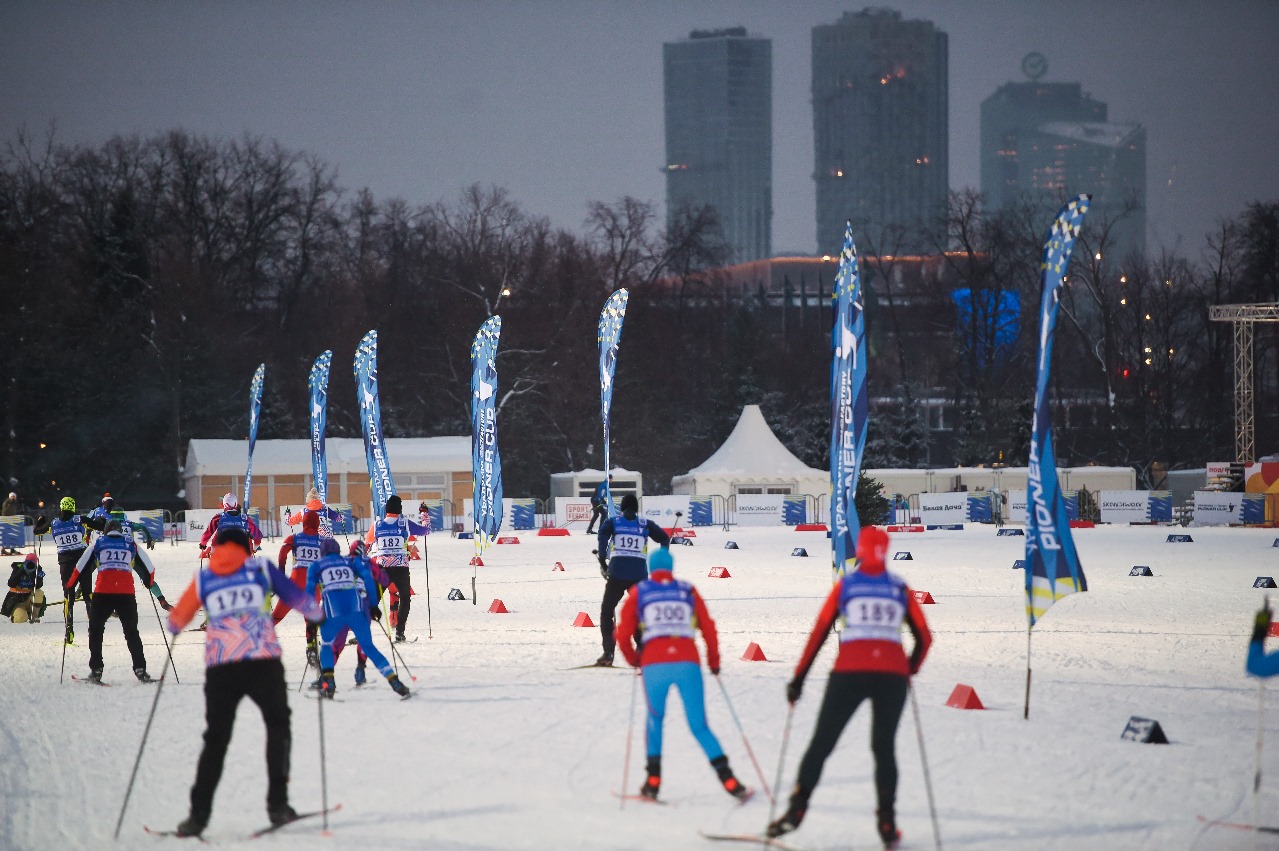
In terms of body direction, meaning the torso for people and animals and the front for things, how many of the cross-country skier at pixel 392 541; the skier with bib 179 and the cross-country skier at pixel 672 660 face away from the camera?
3

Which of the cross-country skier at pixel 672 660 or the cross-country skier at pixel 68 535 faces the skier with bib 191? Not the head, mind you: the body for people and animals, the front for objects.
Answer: the cross-country skier at pixel 672 660

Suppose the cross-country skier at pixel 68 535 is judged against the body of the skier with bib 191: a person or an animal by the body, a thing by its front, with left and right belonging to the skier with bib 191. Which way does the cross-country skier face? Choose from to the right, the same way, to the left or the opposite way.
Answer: the same way

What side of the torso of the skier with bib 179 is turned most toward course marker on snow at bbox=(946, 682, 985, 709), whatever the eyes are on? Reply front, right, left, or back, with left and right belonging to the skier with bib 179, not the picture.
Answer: right

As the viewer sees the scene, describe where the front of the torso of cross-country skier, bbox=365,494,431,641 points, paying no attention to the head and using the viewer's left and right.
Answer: facing away from the viewer

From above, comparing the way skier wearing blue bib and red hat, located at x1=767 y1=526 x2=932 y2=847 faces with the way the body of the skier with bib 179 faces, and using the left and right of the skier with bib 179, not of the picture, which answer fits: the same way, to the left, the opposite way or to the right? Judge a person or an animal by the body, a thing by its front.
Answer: the same way

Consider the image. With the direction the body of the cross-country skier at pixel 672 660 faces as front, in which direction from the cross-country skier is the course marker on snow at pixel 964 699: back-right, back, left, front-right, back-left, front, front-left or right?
front-right

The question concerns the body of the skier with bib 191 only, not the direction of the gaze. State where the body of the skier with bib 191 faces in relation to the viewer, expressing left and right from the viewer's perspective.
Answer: facing away from the viewer

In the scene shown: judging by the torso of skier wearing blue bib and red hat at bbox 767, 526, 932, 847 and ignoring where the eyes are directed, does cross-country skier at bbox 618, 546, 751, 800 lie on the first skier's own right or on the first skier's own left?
on the first skier's own left

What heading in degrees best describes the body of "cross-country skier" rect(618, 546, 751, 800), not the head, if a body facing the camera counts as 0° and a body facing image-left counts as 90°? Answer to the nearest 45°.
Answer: approximately 180°

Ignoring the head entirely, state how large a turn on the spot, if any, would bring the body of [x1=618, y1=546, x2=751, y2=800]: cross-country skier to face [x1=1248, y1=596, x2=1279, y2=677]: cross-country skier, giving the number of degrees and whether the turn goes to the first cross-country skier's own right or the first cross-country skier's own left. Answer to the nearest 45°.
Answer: approximately 90° to the first cross-country skier's own right

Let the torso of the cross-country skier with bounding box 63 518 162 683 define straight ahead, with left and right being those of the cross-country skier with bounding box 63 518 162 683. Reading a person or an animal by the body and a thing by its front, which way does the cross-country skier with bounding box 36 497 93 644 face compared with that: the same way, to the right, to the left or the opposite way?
the same way

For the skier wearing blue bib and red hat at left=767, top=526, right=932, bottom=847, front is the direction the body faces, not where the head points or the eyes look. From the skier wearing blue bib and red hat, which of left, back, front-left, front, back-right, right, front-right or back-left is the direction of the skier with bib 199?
front-left

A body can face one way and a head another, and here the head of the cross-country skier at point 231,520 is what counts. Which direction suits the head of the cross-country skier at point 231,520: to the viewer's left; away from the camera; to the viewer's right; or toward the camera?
away from the camera

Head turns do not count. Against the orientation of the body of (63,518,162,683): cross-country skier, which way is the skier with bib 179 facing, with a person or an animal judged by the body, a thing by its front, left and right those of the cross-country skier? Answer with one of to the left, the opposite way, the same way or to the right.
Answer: the same way

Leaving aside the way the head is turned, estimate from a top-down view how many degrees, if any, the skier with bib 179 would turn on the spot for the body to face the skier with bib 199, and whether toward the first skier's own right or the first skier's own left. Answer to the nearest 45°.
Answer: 0° — they already face them

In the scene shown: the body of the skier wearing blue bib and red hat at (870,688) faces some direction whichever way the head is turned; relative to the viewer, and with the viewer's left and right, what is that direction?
facing away from the viewer

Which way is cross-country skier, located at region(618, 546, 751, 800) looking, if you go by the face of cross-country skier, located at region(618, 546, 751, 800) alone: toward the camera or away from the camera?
away from the camera

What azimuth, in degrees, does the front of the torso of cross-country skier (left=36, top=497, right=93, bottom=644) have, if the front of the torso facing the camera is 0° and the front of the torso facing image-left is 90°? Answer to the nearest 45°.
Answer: approximately 180°

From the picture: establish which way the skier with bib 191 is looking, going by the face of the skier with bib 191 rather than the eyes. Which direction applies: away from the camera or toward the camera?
away from the camera

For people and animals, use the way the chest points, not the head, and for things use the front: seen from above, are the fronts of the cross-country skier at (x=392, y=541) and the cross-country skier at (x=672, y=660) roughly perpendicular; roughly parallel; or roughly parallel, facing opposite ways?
roughly parallel
